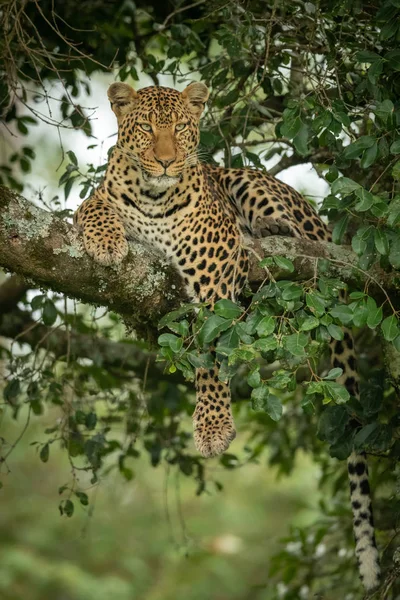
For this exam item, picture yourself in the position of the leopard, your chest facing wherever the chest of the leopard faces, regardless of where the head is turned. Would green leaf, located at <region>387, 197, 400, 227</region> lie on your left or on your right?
on your left

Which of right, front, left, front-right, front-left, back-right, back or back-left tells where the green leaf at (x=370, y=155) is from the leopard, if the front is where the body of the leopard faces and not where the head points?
left

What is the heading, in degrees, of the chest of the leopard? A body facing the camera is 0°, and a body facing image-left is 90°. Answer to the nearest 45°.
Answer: approximately 45°

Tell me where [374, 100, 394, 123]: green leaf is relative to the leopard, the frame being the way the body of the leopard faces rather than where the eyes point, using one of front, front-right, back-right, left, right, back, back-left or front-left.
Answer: left

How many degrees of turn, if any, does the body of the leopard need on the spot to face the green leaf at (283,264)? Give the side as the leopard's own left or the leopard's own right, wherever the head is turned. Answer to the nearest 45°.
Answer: approximately 90° to the leopard's own left

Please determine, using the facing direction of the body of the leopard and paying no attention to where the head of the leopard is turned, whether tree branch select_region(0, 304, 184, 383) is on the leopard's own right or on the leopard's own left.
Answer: on the leopard's own right
